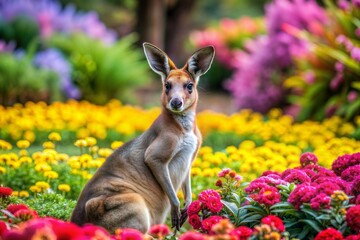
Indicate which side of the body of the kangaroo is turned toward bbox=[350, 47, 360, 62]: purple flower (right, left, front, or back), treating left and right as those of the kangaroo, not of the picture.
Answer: left

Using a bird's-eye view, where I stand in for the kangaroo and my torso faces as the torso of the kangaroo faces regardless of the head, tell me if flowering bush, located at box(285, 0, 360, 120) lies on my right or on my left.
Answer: on my left

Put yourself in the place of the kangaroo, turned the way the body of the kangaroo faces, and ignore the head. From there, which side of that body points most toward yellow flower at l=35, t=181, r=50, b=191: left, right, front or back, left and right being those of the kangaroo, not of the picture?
back

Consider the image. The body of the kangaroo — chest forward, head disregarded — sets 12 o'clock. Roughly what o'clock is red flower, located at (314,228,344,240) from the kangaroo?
The red flower is roughly at 12 o'clock from the kangaroo.

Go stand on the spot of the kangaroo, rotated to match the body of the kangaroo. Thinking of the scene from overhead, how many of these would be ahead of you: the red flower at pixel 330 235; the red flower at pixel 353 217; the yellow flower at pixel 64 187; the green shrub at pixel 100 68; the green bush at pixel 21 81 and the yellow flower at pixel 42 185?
2

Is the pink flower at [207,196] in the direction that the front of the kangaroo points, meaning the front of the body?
yes

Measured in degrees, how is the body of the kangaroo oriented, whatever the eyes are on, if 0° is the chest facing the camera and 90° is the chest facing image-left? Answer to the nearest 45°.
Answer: approximately 315°

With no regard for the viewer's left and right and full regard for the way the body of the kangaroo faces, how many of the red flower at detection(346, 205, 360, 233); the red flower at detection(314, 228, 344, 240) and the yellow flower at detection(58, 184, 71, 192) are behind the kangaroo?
1

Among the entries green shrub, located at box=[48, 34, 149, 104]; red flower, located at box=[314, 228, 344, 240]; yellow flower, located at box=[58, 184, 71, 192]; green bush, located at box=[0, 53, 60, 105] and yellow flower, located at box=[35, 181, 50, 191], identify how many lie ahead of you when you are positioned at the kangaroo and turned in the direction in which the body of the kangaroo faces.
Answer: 1

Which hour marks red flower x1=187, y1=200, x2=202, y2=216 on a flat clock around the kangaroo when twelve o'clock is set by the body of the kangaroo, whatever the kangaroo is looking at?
The red flower is roughly at 12 o'clock from the kangaroo.

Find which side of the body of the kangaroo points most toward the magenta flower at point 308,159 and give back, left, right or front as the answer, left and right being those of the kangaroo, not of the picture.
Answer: left

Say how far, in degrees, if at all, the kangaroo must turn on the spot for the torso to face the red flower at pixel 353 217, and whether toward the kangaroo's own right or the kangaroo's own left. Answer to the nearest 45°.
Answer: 0° — it already faces it

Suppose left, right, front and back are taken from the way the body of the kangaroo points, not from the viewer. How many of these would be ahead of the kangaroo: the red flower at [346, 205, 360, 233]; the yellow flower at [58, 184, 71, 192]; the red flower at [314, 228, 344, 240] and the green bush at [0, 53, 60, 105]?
2

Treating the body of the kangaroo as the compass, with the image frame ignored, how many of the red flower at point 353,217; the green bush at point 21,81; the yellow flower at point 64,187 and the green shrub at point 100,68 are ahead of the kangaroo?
1

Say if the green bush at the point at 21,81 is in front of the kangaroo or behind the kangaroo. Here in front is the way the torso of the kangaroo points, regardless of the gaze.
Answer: behind

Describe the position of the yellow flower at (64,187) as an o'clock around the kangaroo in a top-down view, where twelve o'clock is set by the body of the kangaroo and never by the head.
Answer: The yellow flower is roughly at 6 o'clock from the kangaroo.

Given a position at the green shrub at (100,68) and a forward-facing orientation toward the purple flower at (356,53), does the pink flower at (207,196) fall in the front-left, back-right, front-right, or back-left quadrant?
front-right
